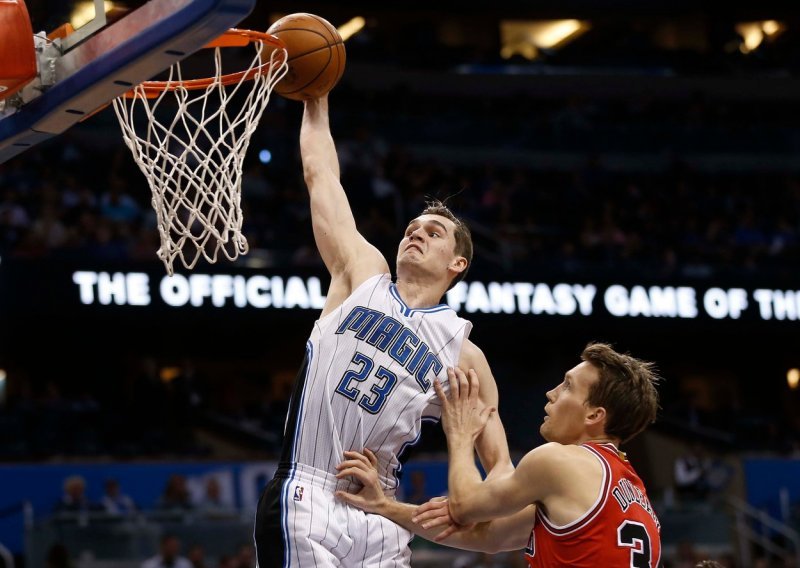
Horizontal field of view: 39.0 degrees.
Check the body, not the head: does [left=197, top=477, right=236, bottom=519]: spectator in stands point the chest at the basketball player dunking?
yes

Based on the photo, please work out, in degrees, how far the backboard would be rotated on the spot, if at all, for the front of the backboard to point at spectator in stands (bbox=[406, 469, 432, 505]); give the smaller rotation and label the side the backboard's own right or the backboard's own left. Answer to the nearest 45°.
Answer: approximately 45° to the backboard's own left

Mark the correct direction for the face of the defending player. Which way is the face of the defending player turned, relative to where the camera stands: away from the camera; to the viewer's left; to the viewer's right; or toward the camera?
to the viewer's left

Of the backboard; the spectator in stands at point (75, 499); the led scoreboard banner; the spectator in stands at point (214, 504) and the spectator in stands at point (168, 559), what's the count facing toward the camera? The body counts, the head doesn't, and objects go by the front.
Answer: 4
